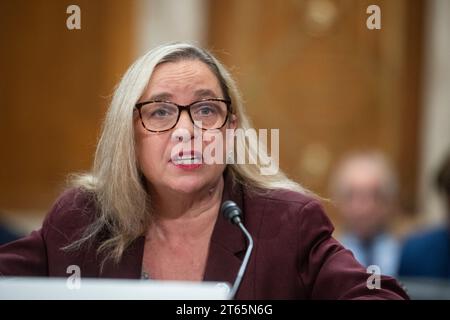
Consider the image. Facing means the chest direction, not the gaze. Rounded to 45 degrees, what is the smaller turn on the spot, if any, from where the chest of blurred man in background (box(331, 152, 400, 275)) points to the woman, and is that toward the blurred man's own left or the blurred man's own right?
0° — they already face them

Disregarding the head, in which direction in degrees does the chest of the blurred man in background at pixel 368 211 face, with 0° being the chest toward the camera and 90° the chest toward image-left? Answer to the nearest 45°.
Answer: approximately 0°

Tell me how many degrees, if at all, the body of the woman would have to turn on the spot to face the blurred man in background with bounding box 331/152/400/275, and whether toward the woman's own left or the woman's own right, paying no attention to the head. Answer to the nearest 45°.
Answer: approximately 135° to the woman's own left

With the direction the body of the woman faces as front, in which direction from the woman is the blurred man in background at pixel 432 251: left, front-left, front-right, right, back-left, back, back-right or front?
back-left

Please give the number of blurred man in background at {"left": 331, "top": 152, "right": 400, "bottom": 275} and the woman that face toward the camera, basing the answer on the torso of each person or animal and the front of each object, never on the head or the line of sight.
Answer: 2

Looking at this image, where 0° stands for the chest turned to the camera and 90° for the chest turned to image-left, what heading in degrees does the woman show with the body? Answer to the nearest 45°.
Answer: approximately 0°
